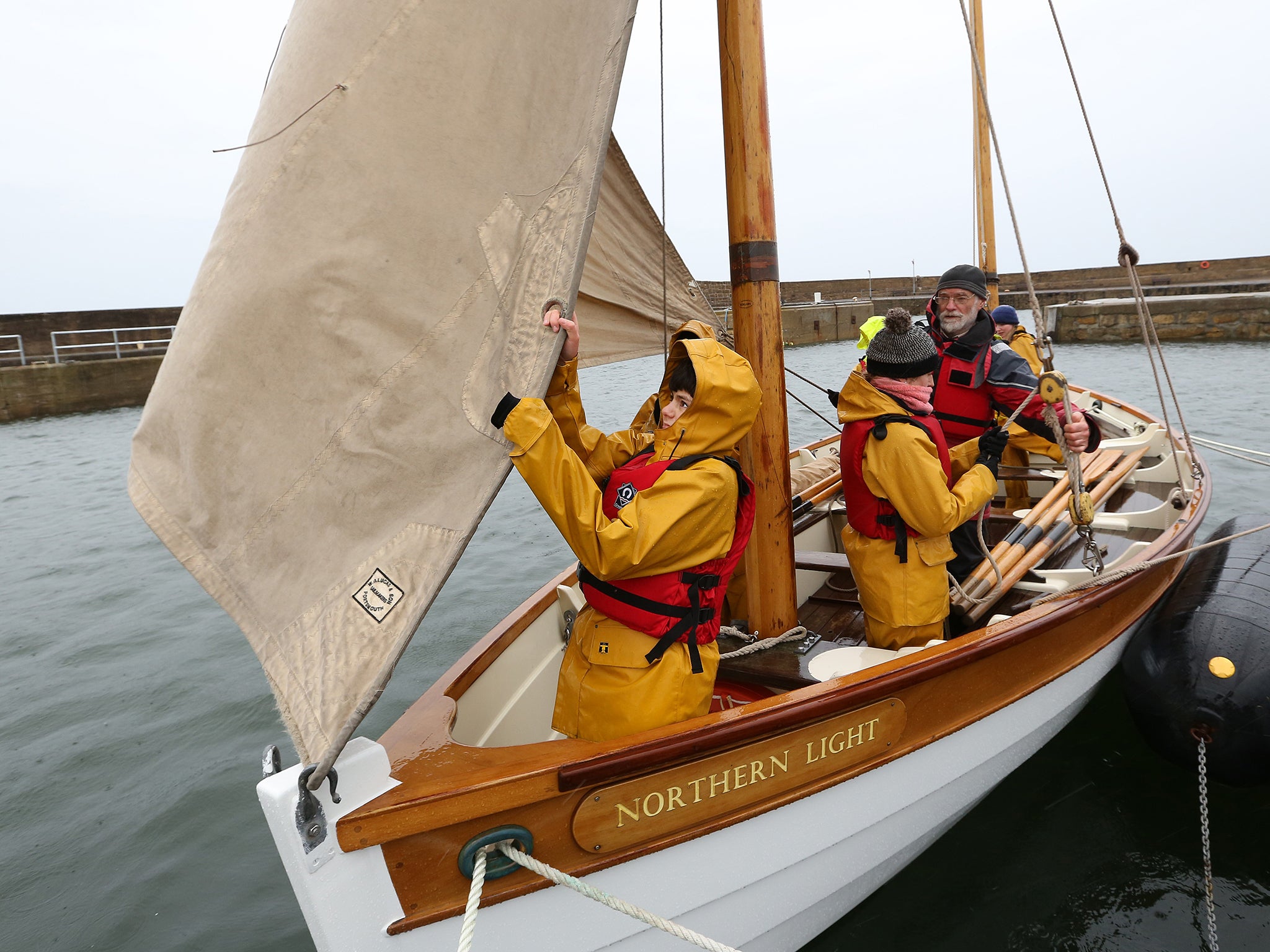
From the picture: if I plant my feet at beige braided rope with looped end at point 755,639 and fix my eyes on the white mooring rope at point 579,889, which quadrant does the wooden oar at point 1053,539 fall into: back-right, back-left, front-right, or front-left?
back-left

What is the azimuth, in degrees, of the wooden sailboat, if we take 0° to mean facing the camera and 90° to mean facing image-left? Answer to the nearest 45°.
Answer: approximately 45°

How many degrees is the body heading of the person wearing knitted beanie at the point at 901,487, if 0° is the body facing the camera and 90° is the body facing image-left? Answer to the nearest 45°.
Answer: approximately 270°

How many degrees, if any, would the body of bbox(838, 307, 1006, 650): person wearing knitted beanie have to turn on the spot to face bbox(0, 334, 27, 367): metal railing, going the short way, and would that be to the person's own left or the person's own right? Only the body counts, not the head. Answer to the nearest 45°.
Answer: approximately 135° to the person's own left

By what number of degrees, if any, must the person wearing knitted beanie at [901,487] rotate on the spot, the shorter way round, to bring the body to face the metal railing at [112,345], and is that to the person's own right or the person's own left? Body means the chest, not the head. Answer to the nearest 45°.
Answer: approximately 135° to the person's own left

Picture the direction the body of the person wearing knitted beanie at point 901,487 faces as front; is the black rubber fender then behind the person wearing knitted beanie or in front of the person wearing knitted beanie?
in front

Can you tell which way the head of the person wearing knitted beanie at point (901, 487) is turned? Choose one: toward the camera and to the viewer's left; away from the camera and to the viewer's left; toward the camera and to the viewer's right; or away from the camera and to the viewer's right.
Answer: away from the camera and to the viewer's right

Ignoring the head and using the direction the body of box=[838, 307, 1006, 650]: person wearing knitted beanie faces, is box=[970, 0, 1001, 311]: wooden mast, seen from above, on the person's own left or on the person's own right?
on the person's own left
